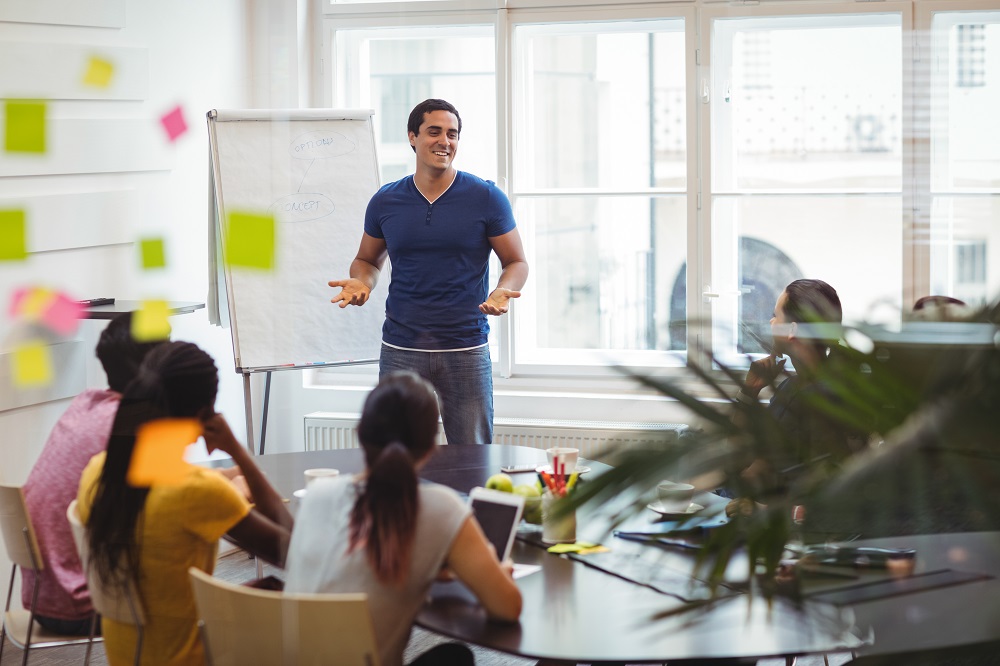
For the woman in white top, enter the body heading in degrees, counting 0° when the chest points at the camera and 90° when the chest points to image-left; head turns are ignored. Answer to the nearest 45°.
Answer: approximately 180°

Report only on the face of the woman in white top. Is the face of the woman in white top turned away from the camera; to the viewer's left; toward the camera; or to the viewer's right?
away from the camera

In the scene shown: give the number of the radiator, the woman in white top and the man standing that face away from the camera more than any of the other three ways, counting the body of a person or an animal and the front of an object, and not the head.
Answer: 1

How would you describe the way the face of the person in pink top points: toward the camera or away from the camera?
away from the camera

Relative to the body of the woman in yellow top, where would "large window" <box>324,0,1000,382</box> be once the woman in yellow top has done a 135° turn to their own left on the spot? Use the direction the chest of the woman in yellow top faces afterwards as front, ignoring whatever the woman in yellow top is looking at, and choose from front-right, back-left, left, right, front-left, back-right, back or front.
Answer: back

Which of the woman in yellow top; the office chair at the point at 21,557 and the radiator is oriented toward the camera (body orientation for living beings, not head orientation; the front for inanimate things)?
the radiator

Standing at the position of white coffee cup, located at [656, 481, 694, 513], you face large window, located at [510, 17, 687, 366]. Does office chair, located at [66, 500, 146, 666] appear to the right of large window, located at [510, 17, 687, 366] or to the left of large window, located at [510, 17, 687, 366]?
left
